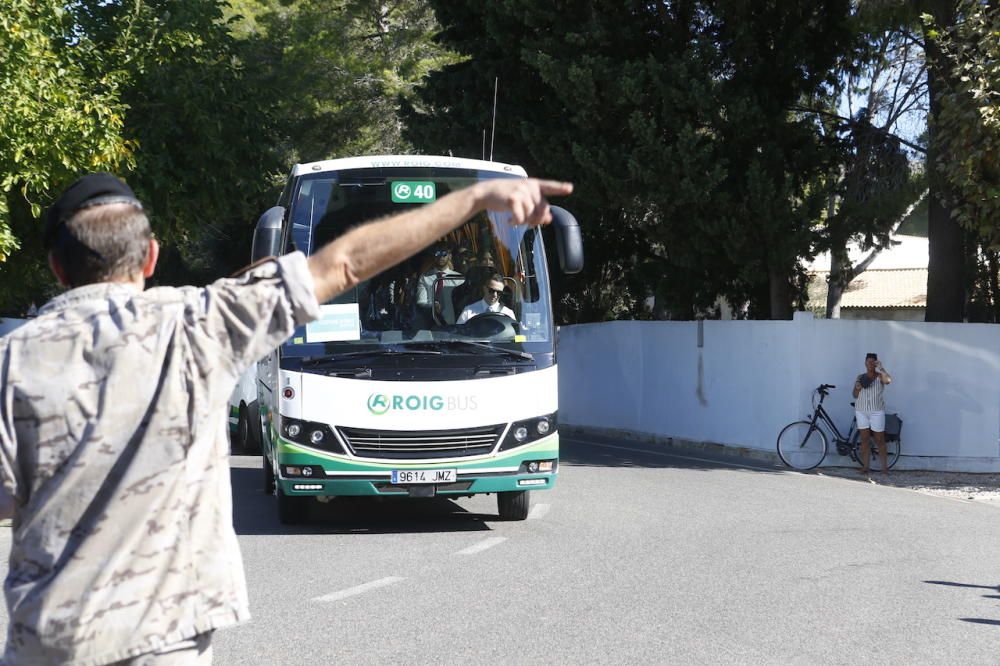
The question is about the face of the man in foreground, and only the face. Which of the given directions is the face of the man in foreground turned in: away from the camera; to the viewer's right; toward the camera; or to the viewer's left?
away from the camera

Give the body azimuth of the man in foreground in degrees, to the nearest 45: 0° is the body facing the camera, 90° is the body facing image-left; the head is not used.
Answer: approximately 180°

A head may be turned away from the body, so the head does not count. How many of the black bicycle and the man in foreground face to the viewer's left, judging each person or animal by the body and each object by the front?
1

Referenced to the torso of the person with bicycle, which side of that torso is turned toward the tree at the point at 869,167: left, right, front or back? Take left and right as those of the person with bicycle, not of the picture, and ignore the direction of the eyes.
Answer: back

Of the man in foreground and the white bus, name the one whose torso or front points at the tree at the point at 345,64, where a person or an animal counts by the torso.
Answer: the man in foreground

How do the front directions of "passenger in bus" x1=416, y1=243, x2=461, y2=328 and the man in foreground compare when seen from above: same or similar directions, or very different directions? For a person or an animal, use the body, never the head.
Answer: very different directions

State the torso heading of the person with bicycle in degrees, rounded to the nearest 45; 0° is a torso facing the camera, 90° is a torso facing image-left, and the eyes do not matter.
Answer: approximately 0°

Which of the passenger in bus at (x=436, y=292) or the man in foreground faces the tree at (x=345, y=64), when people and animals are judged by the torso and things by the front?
the man in foreground

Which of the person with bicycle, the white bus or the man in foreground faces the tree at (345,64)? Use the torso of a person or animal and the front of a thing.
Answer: the man in foreground

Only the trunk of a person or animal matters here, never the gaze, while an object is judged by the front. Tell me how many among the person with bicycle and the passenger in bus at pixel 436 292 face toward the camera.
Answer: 2

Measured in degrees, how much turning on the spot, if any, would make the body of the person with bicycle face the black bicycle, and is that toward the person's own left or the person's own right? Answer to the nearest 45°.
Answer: approximately 135° to the person's own right
